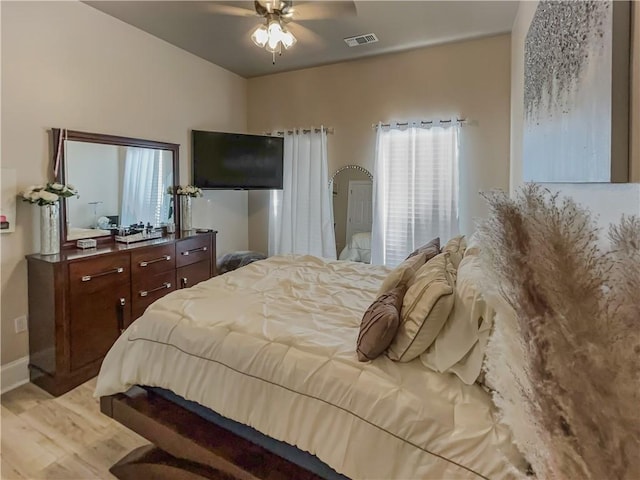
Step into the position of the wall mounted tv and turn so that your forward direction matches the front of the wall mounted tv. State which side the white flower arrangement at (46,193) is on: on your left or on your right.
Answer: on your right

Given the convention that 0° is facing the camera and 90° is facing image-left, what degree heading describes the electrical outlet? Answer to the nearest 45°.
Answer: approximately 315°

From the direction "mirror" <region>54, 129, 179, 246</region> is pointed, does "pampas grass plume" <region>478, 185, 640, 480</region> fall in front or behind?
in front

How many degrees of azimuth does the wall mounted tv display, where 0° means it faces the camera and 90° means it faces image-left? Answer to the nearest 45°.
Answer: approximately 315°
